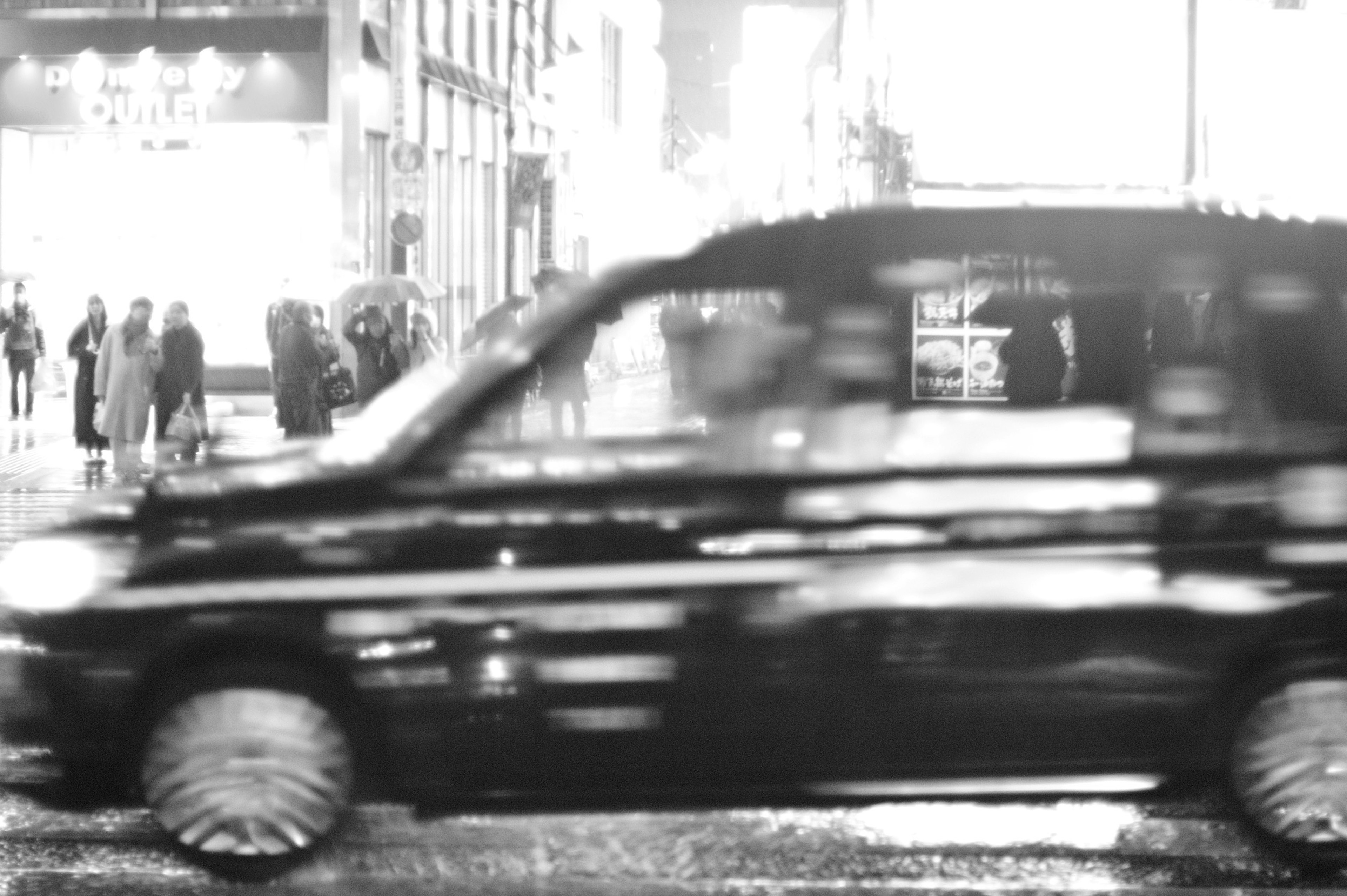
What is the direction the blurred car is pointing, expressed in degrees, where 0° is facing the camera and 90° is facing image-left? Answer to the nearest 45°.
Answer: approximately 90°

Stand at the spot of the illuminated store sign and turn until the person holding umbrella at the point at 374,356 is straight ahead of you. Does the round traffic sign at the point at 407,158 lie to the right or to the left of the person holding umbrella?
left

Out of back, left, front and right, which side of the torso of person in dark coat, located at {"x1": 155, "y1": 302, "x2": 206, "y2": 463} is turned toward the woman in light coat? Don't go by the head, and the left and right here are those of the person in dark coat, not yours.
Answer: right

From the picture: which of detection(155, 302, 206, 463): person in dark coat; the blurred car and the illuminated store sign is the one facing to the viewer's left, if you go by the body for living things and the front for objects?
the blurred car

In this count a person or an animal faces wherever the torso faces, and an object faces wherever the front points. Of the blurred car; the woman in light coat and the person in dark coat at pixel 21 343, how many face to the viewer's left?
1

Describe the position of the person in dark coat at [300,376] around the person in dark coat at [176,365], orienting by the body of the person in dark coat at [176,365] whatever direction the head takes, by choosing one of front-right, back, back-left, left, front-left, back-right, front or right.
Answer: left

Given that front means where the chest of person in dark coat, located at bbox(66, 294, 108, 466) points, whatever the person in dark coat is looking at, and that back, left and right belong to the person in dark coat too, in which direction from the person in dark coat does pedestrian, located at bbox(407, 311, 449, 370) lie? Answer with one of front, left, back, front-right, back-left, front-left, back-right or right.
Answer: left

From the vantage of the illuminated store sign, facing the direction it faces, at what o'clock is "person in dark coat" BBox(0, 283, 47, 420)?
The person in dark coat is roughly at 1 o'clock from the illuminated store sign.
